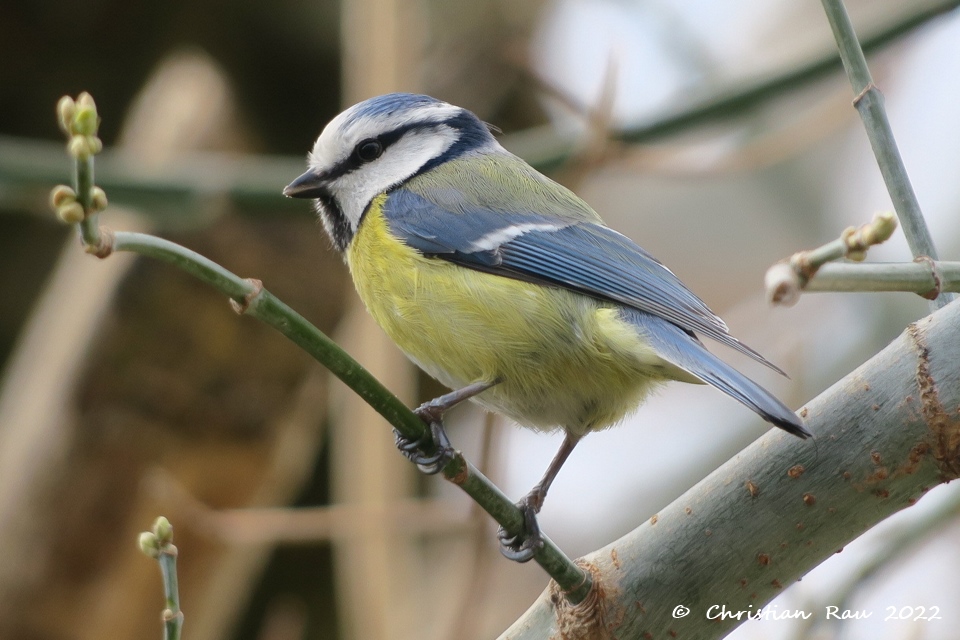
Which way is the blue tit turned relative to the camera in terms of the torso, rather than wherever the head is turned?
to the viewer's left

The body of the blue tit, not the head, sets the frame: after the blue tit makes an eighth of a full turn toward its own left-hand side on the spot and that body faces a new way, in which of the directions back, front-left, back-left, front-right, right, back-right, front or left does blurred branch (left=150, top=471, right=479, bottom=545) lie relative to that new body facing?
right
